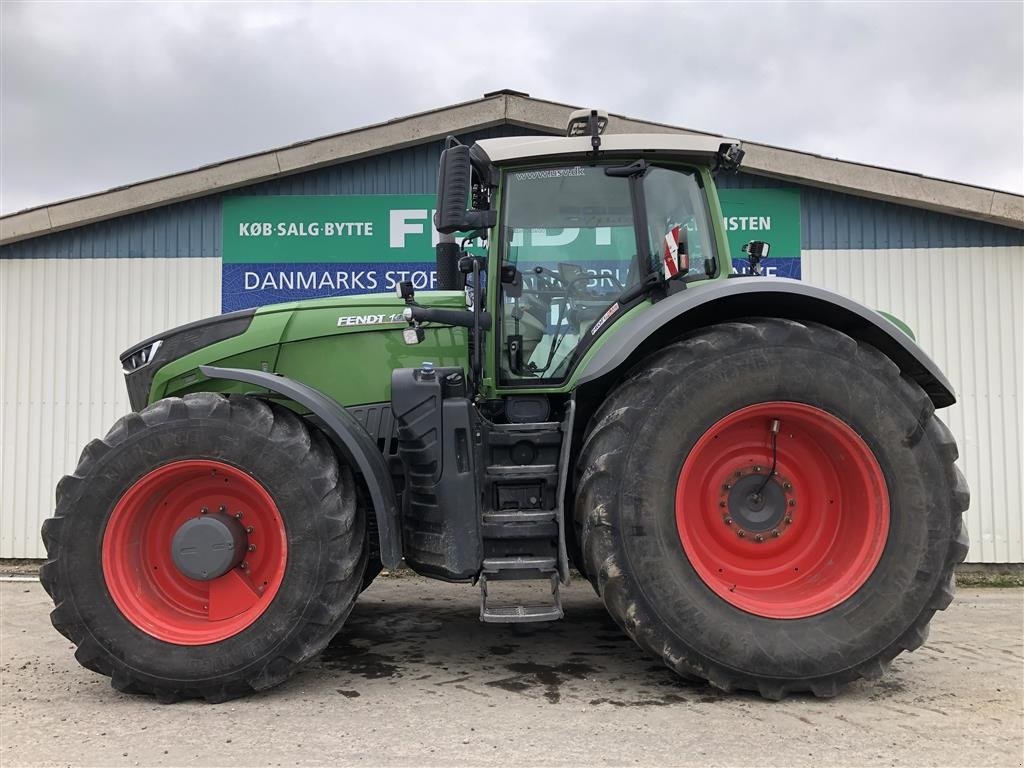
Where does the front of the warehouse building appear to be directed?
toward the camera

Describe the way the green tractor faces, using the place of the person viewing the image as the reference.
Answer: facing to the left of the viewer

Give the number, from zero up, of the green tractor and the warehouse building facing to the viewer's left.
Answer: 1

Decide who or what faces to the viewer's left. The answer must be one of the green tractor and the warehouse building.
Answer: the green tractor

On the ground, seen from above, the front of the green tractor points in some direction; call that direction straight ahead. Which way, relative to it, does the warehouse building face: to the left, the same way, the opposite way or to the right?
to the left

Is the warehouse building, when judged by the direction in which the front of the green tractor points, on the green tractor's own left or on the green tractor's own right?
on the green tractor's own right
